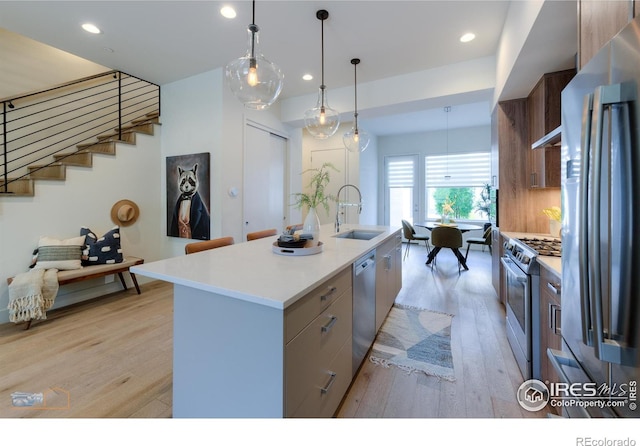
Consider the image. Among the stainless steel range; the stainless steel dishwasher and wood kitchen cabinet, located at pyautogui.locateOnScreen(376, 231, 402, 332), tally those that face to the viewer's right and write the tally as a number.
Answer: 2

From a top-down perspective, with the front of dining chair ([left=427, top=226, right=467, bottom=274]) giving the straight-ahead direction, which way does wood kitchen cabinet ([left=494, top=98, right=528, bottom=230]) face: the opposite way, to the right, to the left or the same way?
to the left

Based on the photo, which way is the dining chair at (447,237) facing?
away from the camera

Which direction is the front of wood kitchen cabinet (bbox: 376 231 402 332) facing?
to the viewer's right

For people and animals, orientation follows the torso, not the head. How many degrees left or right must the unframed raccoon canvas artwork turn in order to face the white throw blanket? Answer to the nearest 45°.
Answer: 0° — it already faces it

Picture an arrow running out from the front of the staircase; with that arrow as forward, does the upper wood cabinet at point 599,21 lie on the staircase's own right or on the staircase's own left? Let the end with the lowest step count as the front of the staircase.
on the staircase's own left

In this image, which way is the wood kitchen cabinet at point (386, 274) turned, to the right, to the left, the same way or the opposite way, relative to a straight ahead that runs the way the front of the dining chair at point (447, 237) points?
to the right

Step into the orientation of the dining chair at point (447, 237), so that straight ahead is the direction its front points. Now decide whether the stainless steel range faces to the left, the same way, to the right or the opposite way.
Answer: to the left

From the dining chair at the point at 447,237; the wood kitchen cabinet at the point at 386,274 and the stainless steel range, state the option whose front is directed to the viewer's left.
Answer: the stainless steel range
